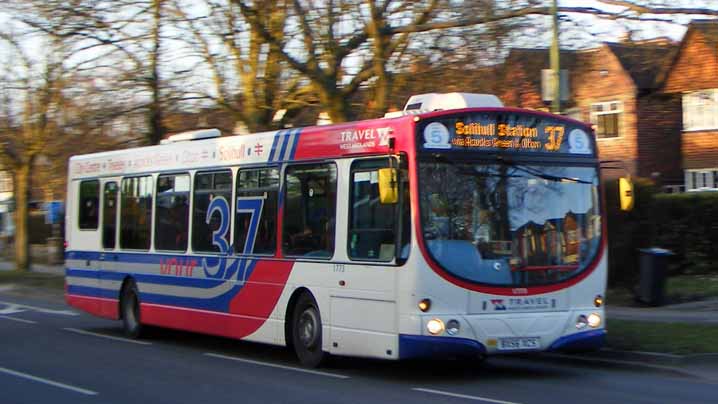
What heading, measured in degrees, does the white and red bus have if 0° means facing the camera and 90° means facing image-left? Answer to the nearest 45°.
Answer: approximately 315°

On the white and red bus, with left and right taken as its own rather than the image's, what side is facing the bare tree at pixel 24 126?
back

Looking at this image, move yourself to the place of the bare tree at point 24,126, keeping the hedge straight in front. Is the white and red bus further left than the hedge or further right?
right

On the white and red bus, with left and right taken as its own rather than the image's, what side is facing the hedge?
left
